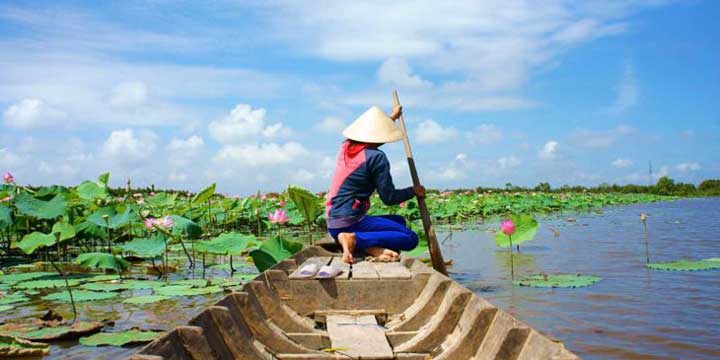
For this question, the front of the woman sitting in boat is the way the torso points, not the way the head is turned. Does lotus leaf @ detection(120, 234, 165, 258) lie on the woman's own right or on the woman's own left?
on the woman's own left

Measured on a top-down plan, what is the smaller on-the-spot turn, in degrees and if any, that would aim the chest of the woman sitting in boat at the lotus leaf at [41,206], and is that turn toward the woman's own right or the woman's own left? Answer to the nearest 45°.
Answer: approximately 135° to the woman's own left

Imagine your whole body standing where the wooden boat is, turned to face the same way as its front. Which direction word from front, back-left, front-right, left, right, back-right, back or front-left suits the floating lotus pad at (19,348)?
left

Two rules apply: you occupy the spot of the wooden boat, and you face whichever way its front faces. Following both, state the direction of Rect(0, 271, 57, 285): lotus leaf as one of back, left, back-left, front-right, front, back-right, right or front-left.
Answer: front-left

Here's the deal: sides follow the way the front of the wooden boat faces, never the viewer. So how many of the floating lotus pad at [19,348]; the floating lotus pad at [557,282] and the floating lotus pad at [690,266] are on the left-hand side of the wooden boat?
1

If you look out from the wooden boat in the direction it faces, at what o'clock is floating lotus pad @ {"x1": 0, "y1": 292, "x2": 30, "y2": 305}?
The floating lotus pad is roughly at 10 o'clock from the wooden boat.

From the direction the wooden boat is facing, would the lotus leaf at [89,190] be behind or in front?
in front

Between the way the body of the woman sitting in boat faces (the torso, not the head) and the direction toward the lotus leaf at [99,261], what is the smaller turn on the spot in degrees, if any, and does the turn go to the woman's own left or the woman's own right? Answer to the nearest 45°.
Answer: approximately 135° to the woman's own left

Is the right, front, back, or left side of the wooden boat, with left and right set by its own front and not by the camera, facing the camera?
back

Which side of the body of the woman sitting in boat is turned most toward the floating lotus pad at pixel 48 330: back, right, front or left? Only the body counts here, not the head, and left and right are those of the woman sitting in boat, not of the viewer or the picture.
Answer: back

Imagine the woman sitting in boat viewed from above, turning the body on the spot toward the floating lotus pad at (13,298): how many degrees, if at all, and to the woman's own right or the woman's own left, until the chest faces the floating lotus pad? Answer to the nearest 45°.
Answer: approximately 135° to the woman's own left

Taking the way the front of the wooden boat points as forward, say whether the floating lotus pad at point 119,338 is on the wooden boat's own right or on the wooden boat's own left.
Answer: on the wooden boat's own left

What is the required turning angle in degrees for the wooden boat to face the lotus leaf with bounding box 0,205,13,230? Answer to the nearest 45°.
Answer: approximately 45° to its left

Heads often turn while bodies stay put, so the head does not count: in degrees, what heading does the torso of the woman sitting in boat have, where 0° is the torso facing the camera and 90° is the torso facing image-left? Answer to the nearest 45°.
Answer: approximately 225°
